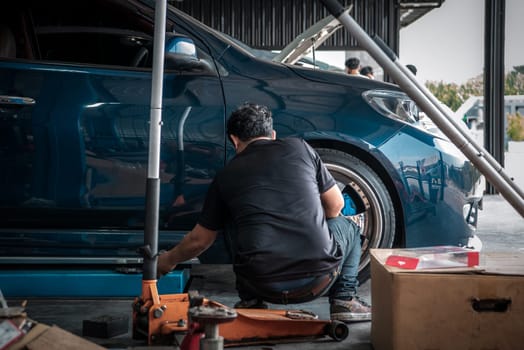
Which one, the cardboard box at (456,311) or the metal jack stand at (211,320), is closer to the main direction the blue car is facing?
the cardboard box

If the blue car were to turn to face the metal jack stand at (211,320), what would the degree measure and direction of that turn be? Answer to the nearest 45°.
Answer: approximately 90° to its right

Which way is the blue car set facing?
to the viewer's right

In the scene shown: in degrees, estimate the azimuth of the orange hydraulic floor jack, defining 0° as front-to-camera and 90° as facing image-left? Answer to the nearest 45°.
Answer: approximately 270°

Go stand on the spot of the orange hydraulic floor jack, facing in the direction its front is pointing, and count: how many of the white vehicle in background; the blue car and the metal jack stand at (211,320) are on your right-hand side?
1

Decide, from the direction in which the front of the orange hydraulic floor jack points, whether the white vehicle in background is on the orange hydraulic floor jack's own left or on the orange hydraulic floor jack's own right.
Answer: on the orange hydraulic floor jack's own left

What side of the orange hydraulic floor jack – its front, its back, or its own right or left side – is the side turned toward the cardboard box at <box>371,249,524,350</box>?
front
